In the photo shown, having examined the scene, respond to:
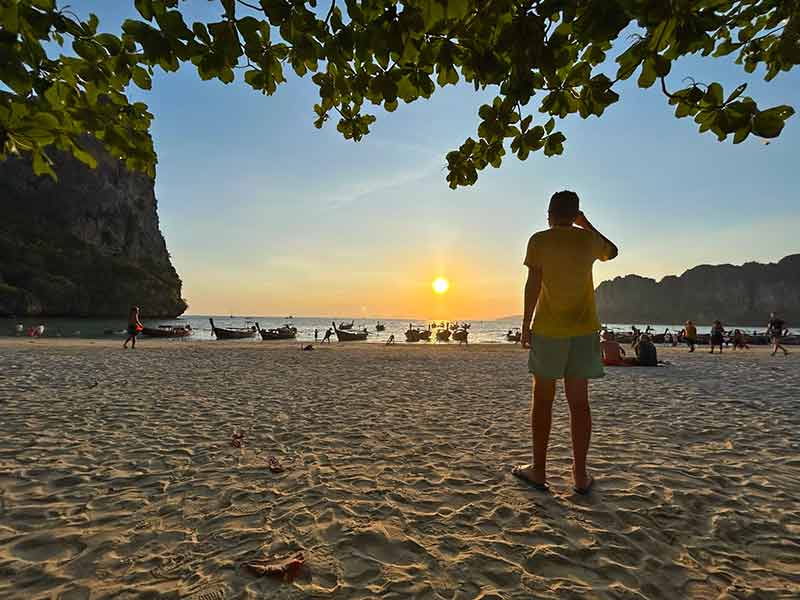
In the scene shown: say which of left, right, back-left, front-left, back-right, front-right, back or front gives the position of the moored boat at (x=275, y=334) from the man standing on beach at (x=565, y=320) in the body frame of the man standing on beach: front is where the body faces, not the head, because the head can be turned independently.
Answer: front-left

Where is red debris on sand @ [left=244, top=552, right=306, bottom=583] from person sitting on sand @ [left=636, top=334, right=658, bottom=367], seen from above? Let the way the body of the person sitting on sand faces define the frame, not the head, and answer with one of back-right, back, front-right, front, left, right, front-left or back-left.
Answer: back

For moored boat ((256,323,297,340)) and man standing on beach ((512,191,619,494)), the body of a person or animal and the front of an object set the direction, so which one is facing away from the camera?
the man standing on beach

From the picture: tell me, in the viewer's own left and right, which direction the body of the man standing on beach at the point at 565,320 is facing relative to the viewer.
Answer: facing away from the viewer

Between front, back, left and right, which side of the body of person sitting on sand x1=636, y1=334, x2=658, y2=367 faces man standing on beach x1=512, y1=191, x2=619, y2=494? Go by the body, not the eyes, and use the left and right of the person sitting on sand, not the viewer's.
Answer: back

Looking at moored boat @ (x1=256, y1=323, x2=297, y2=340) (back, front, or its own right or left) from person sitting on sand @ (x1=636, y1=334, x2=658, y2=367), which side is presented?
left

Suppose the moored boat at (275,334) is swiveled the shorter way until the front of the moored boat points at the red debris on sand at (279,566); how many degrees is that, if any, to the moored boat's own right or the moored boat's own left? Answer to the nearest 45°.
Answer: approximately 90° to the moored boat's own left

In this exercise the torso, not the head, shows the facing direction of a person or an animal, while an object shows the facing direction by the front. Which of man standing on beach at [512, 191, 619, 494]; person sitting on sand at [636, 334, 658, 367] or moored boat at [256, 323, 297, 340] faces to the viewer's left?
the moored boat

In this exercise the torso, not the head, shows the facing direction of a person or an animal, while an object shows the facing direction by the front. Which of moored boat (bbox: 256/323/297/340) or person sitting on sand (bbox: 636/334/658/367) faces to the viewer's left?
the moored boat

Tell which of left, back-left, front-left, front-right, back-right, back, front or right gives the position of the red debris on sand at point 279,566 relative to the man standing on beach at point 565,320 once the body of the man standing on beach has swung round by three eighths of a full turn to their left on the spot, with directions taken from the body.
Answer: front

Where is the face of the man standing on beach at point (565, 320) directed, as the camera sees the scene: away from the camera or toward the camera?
away from the camera

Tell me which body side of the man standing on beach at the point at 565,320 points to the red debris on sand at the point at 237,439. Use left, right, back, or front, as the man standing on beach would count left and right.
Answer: left

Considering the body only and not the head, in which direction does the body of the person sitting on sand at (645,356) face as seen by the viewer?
away from the camera

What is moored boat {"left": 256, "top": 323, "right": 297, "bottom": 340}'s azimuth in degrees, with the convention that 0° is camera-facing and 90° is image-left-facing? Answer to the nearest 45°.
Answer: approximately 90°
